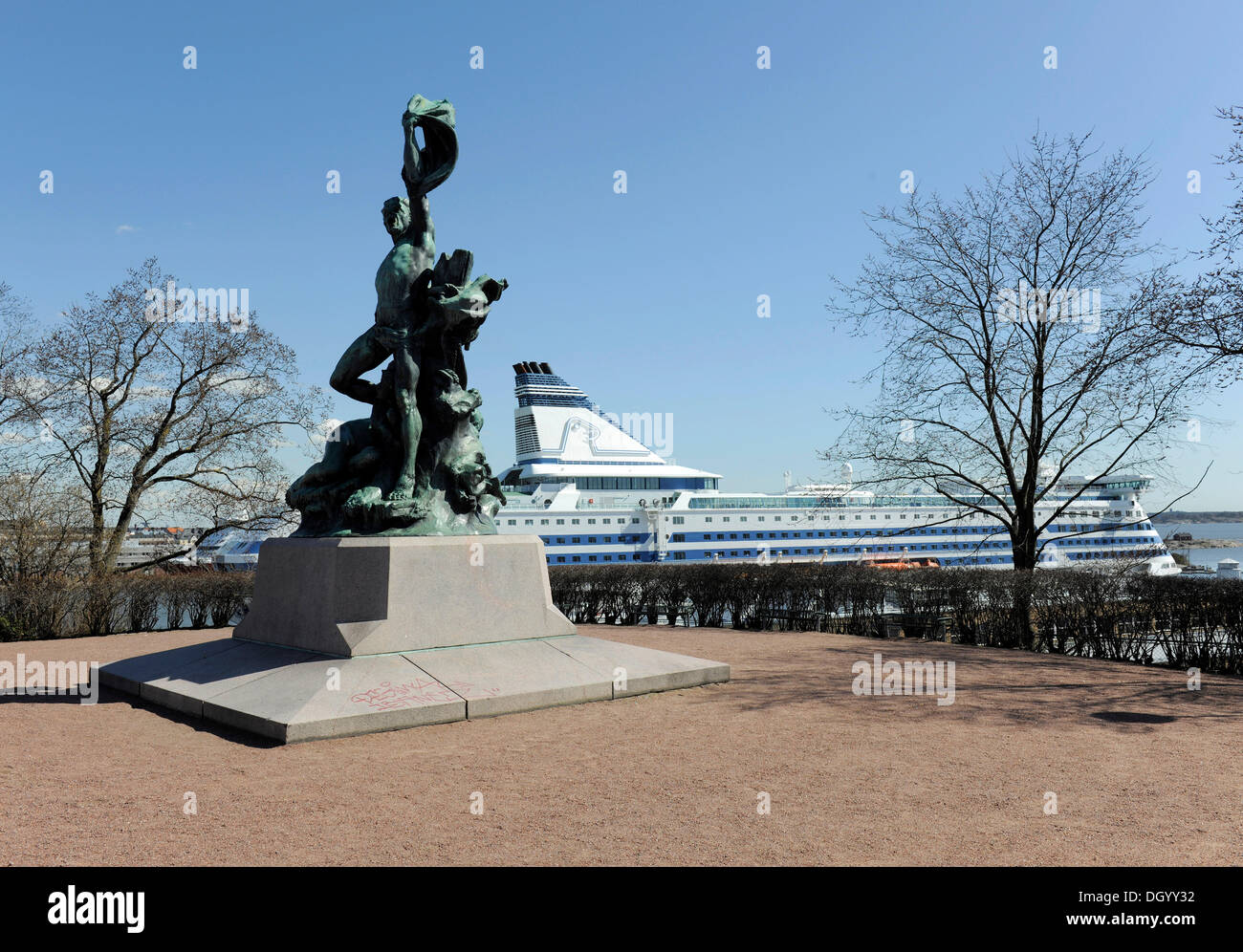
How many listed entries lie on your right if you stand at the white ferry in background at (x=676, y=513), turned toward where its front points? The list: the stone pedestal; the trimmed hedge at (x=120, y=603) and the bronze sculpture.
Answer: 3

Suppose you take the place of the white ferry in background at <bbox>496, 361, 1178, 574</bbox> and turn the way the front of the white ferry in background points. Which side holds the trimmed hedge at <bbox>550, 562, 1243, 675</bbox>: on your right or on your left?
on your right

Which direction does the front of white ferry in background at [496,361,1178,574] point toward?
to the viewer's right

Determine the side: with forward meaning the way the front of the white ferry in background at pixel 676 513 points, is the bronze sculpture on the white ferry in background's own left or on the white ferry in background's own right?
on the white ferry in background's own right

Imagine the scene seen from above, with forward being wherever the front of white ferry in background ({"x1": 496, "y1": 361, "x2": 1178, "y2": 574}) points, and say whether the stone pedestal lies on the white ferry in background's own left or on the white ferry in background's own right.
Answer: on the white ferry in background's own right

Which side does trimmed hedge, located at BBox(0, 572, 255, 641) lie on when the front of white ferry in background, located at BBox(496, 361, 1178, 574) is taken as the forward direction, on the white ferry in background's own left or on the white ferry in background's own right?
on the white ferry in background's own right

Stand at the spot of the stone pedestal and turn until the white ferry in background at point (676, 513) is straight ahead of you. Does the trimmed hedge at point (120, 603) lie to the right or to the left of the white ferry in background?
left
